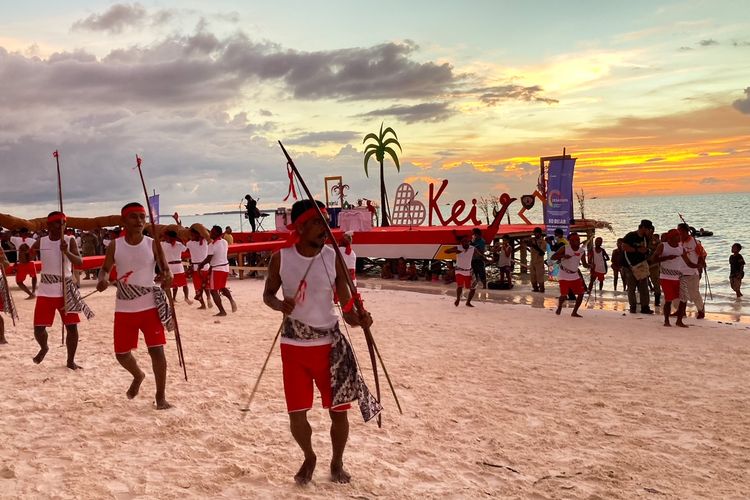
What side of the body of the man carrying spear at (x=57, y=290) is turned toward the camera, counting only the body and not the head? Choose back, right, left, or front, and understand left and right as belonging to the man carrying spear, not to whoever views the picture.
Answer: front

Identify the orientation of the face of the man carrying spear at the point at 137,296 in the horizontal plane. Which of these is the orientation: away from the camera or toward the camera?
toward the camera

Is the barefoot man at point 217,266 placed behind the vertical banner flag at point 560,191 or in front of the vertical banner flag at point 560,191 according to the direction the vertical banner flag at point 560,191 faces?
in front

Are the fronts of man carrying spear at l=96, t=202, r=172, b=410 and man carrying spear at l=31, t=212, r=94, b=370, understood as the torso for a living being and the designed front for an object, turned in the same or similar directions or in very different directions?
same or similar directions

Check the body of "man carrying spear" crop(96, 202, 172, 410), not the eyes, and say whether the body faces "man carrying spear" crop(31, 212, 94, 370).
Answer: no

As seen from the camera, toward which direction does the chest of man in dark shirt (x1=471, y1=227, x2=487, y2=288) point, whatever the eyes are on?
to the viewer's left

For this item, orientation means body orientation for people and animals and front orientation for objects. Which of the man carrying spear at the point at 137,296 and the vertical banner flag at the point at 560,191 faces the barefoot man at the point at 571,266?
the vertical banner flag

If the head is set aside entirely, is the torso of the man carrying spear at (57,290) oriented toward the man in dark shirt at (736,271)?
no

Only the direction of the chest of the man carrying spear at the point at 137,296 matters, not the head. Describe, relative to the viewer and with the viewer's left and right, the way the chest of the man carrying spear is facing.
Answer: facing the viewer

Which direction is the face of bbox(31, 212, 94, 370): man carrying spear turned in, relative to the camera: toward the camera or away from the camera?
toward the camera

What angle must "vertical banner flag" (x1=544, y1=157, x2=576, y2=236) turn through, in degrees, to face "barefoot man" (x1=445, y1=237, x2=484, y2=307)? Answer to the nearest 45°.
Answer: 0° — it already faces them
